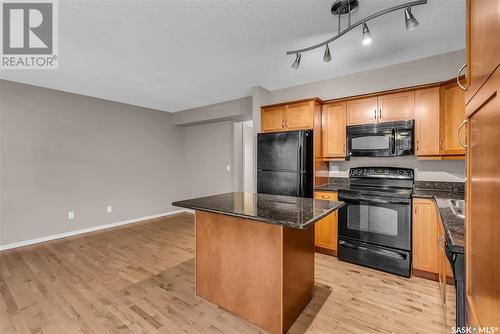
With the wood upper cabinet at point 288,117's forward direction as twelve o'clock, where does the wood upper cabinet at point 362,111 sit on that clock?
the wood upper cabinet at point 362,111 is roughly at 8 o'clock from the wood upper cabinet at point 288,117.

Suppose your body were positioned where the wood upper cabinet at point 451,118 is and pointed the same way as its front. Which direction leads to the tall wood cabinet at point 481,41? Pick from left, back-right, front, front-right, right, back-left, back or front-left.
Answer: front-left

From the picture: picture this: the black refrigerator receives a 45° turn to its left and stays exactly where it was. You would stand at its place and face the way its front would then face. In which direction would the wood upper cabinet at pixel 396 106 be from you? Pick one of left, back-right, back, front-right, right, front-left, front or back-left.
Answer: left

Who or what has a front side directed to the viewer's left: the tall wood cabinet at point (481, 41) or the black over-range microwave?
the tall wood cabinet

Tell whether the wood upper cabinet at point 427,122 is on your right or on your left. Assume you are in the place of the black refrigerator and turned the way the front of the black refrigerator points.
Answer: on your left

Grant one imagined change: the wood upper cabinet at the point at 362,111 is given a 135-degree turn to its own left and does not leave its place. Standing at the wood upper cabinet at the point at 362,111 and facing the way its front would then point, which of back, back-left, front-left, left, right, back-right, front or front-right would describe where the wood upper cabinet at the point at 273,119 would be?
back-left

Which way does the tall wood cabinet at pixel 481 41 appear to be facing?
to the viewer's left

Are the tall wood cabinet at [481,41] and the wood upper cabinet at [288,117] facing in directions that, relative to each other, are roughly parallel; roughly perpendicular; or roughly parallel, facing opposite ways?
roughly perpendicular

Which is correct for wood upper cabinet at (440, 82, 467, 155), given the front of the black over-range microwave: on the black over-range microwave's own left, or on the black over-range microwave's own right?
on the black over-range microwave's own left

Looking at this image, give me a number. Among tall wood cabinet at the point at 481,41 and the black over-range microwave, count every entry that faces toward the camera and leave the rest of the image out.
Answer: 1

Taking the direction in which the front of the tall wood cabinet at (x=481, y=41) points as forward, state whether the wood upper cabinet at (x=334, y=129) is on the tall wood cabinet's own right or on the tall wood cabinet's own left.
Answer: on the tall wood cabinet's own right

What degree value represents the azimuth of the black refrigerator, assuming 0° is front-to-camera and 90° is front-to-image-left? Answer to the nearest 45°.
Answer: approximately 45°

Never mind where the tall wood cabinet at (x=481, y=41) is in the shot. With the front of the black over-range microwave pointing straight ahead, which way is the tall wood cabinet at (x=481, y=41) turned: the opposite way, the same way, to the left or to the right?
to the right

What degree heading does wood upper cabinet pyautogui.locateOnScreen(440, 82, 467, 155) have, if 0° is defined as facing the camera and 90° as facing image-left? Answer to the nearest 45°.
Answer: approximately 45°

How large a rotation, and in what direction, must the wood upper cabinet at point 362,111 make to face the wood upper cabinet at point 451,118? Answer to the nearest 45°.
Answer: approximately 90° to its left

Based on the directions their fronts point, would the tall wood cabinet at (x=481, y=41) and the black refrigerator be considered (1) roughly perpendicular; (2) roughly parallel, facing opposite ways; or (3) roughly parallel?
roughly perpendicular
